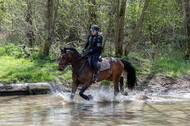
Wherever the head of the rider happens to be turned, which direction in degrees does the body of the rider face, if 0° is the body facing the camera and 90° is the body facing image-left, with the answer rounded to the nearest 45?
approximately 45°

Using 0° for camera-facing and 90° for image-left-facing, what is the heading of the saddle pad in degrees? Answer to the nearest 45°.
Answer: approximately 90°
